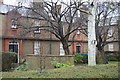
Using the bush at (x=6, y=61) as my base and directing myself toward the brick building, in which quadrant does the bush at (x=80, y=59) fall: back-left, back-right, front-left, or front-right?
front-right

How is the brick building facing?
toward the camera

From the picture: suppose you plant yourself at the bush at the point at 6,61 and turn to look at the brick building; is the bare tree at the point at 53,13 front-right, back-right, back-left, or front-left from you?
front-right

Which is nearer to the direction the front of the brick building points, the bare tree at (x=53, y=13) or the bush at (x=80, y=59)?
the bare tree

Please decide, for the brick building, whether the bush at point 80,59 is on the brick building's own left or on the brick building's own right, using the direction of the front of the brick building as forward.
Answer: on the brick building's own left

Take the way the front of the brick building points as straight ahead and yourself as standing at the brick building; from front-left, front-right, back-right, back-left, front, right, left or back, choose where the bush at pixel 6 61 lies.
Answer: front
